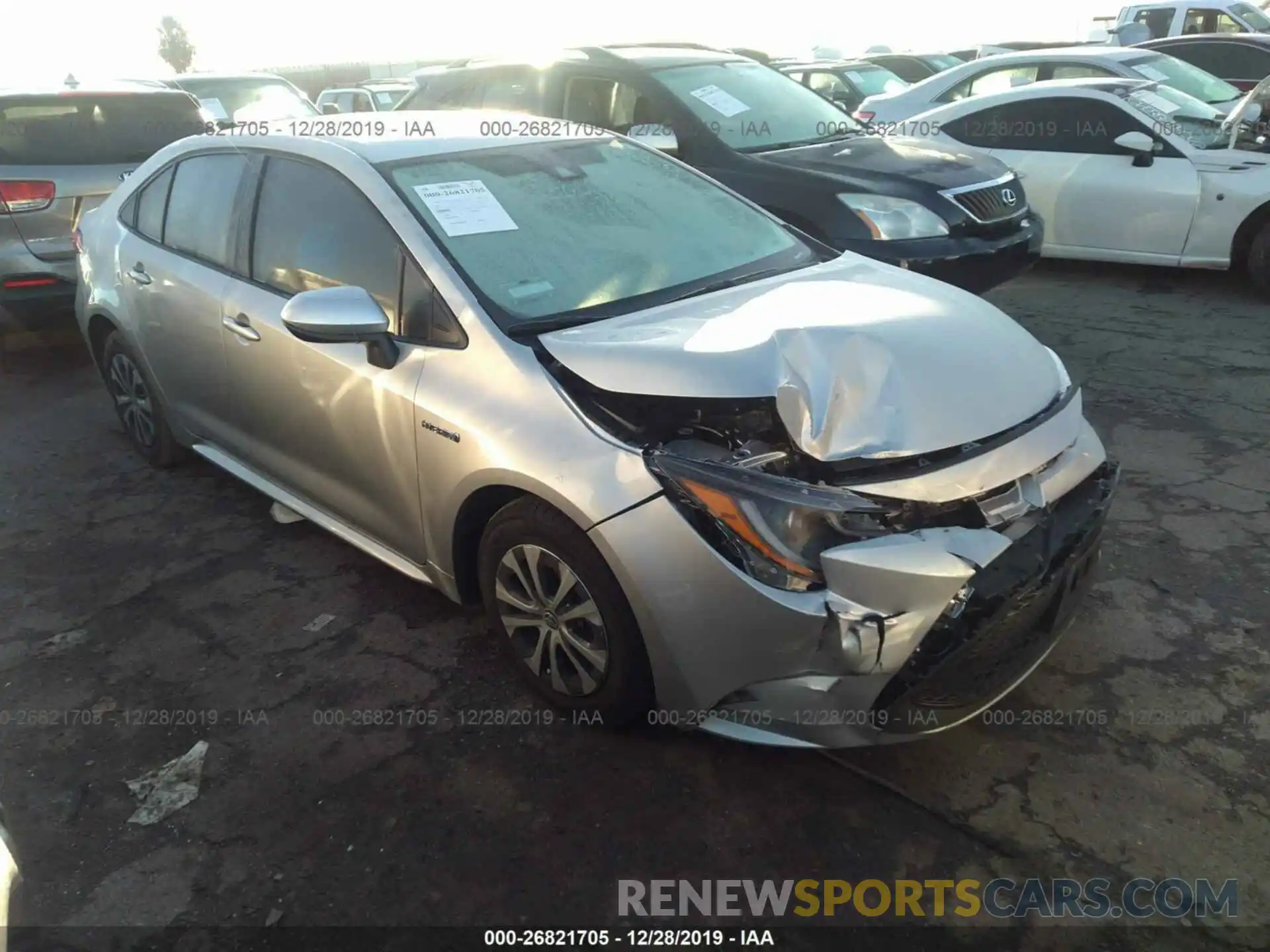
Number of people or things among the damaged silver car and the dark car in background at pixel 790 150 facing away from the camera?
0

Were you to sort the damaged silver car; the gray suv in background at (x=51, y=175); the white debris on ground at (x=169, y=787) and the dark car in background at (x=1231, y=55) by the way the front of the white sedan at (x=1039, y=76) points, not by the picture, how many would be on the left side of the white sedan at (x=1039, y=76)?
1

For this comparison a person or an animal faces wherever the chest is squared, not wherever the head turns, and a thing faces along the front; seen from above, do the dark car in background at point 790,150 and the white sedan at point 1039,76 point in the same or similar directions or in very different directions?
same or similar directions

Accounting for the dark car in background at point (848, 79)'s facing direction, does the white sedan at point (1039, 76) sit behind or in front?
in front

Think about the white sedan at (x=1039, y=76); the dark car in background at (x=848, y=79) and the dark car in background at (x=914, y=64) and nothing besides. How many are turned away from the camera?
0

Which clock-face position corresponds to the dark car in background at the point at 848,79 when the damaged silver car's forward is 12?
The dark car in background is roughly at 8 o'clock from the damaged silver car.

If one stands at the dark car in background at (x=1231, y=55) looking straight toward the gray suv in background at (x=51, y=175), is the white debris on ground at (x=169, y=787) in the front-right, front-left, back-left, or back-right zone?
front-left

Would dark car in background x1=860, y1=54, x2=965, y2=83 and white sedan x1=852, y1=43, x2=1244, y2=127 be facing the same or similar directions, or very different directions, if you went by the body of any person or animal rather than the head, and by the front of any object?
same or similar directions

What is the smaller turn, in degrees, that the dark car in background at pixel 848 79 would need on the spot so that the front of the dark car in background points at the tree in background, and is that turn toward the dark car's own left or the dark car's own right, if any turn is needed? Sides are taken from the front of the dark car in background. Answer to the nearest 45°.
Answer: approximately 180°

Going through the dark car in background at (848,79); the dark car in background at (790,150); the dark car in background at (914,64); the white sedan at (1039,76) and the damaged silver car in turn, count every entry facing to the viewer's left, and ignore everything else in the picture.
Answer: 0

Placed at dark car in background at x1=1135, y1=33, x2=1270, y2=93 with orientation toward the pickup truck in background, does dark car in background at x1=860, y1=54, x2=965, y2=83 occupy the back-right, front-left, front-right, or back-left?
front-left

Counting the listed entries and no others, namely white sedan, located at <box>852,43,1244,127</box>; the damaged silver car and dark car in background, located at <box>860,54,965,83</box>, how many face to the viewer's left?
0

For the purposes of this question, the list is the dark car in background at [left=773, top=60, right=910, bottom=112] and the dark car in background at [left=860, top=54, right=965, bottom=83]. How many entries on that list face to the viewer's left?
0

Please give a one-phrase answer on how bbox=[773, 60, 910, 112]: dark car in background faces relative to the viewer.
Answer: facing the viewer and to the right of the viewer

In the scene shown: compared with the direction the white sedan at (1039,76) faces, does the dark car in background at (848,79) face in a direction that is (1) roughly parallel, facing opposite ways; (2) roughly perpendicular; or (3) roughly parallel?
roughly parallel

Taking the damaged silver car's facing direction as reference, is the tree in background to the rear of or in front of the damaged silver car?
to the rear

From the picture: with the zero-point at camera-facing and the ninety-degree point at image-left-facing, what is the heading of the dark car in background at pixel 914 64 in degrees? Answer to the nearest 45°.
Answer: approximately 315°

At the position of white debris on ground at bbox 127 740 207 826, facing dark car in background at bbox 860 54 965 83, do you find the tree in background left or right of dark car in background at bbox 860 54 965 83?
left
